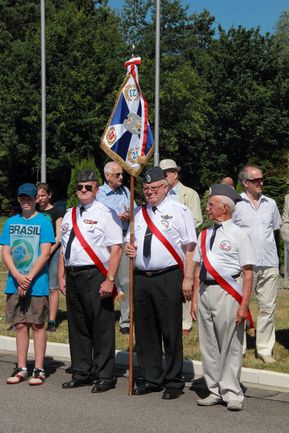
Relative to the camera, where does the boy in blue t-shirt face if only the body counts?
toward the camera

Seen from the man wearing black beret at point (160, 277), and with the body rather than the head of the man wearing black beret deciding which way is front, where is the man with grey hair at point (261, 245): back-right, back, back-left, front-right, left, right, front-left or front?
back

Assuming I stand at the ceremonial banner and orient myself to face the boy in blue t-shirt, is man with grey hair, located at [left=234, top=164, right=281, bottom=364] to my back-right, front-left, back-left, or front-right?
back-right

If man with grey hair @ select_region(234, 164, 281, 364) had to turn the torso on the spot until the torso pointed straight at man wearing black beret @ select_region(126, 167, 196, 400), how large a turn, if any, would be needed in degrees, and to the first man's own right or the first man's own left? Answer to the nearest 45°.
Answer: approximately 45° to the first man's own right

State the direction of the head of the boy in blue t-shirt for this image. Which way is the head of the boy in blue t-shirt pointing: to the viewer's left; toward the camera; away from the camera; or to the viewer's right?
toward the camera

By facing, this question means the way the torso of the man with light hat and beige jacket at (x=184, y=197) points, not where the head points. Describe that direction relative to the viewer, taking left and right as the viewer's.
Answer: facing the viewer and to the left of the viewer

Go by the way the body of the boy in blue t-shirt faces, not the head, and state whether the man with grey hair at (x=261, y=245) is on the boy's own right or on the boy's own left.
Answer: on the boy's own left

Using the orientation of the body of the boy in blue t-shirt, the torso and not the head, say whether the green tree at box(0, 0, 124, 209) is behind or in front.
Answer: behind

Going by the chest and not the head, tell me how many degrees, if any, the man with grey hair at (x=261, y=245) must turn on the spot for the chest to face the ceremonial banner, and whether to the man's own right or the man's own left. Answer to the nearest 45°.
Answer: approximately 45° to the man's own right

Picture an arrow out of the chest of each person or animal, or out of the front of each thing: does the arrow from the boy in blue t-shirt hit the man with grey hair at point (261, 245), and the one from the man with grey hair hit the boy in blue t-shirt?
no

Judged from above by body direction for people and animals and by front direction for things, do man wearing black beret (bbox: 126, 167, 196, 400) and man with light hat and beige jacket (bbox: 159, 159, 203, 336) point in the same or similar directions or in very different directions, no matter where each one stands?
same or similar directions

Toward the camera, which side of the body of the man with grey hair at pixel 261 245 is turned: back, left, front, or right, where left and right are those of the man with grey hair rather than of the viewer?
front

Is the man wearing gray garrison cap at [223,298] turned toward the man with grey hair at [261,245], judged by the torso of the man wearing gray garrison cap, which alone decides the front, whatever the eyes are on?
no

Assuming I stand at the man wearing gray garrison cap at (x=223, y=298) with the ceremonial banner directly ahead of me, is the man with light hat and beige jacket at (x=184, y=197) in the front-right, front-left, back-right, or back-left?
front-right

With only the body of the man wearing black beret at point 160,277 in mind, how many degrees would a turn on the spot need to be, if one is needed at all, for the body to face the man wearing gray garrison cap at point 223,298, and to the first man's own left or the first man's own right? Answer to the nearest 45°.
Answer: approximately 90° to the first man's own left

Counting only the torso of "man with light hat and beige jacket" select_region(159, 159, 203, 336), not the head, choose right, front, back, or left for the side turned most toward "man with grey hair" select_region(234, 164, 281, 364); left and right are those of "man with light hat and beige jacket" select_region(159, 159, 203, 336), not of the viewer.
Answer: left
